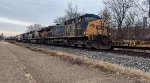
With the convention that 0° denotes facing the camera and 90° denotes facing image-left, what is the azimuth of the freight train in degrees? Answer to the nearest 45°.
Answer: approximately 315°
